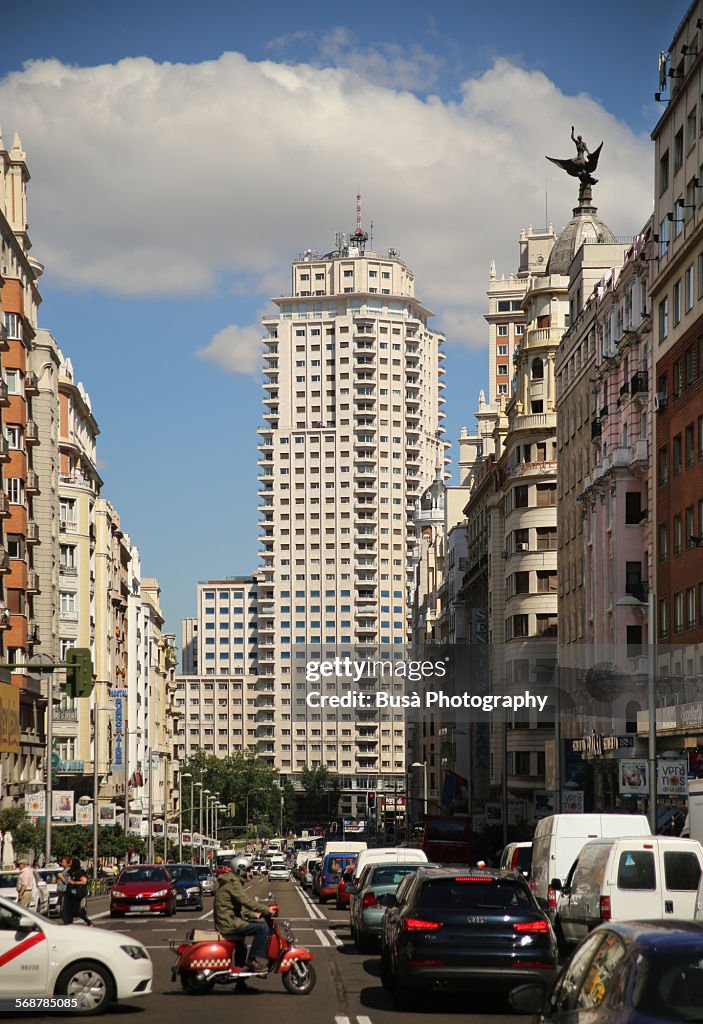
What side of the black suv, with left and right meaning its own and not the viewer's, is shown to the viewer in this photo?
back

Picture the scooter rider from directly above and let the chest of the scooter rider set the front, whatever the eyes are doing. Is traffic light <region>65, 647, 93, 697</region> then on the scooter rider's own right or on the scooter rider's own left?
on the scooter rider's own left

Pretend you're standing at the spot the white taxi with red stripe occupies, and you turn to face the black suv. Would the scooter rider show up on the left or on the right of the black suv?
left

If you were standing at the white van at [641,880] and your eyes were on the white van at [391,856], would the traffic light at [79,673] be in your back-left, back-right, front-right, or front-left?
front-left

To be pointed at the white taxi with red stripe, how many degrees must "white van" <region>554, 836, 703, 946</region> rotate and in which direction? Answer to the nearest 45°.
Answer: approximately 90° to its left

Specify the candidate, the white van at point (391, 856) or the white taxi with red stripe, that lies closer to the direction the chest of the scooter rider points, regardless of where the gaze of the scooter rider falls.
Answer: the white van

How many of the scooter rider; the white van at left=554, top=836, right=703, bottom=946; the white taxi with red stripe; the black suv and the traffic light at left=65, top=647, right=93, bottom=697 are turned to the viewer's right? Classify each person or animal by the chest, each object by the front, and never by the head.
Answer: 2

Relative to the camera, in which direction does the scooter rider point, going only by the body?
to the viewer's right

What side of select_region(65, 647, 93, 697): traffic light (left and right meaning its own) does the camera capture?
back

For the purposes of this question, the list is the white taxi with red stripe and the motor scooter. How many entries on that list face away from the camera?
0

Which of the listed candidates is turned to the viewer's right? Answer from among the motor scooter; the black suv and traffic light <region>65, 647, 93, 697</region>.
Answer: the motor scooter

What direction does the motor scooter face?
to the viewer's right

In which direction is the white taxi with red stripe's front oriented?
to the viewer's right

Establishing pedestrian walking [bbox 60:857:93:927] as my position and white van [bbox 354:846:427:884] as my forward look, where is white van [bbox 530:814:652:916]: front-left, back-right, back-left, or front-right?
front-right

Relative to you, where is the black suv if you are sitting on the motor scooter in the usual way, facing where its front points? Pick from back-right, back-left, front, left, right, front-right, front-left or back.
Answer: front-right
